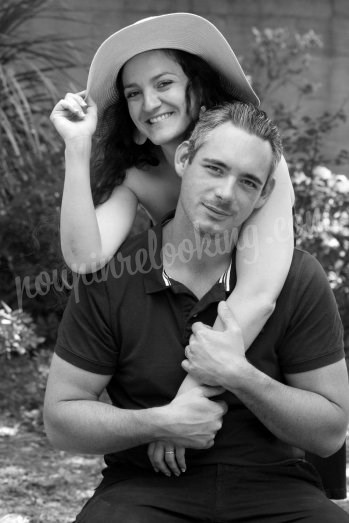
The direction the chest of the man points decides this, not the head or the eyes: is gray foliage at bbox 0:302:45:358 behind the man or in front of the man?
behind

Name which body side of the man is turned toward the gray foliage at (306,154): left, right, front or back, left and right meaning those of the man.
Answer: back

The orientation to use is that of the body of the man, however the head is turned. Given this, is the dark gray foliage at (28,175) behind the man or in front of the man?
behind

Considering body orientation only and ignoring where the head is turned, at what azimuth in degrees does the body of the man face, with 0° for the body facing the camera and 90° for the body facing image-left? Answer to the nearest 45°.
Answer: approximately 0°

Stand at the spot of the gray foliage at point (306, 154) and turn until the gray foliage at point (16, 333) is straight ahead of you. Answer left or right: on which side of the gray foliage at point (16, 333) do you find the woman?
left
